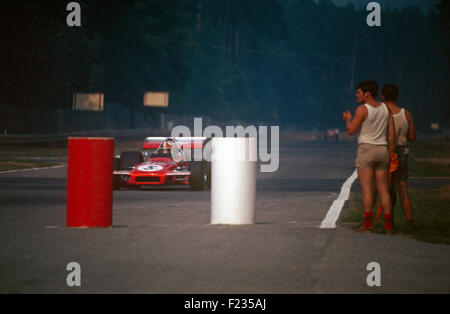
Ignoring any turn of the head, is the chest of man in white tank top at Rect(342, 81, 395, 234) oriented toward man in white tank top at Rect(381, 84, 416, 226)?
no

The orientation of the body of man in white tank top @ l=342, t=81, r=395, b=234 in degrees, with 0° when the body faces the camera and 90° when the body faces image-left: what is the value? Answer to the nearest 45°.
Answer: approximately 135°

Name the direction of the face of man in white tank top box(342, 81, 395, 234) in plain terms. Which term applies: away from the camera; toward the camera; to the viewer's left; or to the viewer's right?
to the viewer's left

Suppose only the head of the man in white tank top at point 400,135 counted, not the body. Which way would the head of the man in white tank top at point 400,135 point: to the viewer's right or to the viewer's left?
to the viewer's left

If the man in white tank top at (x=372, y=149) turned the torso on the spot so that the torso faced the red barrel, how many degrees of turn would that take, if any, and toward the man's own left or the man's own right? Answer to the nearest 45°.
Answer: approximately 45° to the man's own left

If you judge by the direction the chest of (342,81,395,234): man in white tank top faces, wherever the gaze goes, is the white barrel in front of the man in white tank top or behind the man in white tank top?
in front
